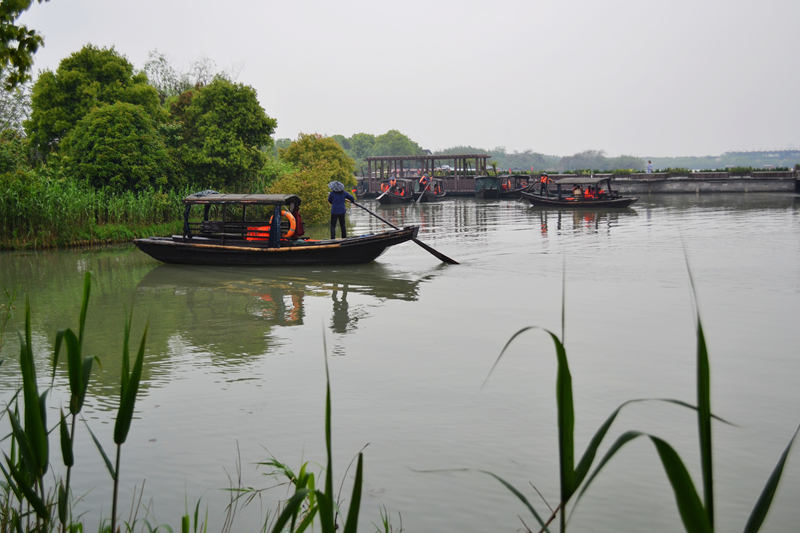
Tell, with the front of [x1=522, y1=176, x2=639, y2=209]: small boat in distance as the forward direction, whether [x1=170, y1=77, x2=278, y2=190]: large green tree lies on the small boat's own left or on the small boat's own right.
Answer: on the small boat's own right

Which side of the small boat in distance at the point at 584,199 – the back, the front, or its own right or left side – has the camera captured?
right

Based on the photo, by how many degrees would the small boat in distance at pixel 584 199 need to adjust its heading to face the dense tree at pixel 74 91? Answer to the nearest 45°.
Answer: approximately 135° to its right

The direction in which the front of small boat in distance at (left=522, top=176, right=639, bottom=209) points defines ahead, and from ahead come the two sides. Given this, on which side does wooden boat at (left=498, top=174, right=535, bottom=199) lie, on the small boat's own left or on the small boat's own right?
on the small boat's own left

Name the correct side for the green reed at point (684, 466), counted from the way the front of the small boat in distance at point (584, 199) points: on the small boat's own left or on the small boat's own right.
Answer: on the small boat's own right

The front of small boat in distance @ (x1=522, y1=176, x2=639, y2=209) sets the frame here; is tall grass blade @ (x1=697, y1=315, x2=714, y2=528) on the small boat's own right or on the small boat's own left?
on the small boat's own right

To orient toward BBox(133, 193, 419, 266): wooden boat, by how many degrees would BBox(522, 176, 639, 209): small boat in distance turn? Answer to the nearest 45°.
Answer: approximately 90° to its right
